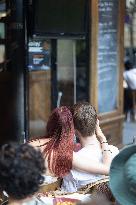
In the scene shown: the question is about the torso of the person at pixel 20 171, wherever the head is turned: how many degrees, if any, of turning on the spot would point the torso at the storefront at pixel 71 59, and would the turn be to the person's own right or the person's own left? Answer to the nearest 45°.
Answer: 0° — they already face it

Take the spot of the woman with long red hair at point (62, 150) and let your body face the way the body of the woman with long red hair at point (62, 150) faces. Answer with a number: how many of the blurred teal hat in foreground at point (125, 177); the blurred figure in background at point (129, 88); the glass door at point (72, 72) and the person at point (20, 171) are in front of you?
2

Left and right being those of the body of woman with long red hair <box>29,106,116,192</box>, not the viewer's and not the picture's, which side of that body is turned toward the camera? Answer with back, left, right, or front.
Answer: back

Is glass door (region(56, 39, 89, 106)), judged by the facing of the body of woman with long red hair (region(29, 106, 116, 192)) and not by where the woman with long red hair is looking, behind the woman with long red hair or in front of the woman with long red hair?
in front

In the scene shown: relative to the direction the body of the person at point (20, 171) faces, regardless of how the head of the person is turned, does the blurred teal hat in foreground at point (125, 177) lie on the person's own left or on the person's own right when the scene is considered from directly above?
on the person's own right

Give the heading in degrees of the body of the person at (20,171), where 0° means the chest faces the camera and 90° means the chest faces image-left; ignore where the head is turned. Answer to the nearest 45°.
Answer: approximately 180°

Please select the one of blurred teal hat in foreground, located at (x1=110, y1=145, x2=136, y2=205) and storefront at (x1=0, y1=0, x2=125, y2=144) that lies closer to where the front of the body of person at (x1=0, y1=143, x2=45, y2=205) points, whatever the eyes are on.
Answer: the storefront

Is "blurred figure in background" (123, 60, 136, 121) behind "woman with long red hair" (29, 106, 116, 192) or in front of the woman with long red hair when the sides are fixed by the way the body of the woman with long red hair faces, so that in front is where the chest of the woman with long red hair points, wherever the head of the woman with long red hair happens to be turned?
in front

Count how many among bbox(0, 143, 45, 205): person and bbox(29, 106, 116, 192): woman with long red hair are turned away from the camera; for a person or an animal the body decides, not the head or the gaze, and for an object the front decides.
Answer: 2

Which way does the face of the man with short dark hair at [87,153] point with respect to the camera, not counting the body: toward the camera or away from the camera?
away from the camera

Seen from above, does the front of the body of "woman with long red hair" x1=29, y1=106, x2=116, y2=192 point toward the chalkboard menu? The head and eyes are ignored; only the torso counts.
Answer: yes
